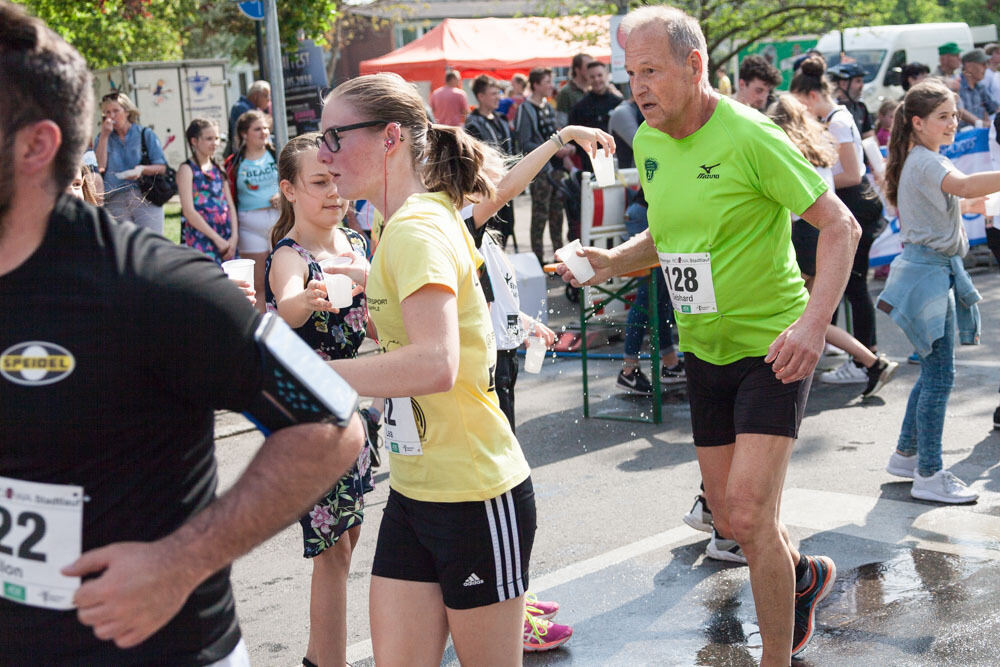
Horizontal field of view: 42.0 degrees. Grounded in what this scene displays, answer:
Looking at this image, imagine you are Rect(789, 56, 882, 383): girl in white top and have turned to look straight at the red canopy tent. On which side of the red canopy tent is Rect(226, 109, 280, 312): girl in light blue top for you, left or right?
left

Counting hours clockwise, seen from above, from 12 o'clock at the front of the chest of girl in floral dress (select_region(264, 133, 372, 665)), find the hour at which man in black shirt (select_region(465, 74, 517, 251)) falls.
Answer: The man in black shirt is roughly at 8 o'clock from the girl in floral dress.

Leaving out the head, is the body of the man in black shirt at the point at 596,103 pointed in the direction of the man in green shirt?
yes

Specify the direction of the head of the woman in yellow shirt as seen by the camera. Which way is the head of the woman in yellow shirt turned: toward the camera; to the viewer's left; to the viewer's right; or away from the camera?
to the viewer's left

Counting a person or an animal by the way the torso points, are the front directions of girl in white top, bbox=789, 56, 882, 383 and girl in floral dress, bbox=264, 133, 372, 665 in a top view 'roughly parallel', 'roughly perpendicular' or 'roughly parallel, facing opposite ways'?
roughly parallel, facing opposite ways

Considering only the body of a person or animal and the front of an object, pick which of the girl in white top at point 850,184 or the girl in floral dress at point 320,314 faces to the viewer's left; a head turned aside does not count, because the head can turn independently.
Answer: the girl in white top

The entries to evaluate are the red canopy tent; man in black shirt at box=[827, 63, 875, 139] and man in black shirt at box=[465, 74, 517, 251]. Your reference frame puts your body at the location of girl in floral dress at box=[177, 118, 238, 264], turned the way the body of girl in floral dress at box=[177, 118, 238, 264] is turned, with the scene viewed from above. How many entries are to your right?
0

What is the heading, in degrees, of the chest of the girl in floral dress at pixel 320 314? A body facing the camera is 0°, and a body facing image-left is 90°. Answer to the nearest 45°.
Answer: approximately 315°

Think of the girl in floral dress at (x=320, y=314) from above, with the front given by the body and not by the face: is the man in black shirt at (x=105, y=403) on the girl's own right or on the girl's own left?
on the girl's own right

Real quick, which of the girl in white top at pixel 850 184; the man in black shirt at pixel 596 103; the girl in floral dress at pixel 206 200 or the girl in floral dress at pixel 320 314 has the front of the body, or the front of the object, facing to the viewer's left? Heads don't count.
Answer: the girl in white top

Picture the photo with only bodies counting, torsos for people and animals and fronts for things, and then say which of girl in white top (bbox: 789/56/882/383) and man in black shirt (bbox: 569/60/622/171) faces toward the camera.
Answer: the man in black shirt

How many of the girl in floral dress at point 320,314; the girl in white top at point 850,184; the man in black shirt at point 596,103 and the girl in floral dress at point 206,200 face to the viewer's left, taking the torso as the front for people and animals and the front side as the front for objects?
1
